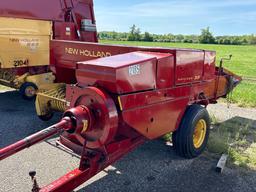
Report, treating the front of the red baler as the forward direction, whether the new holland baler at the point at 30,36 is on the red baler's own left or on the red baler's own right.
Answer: on the red baler's own right

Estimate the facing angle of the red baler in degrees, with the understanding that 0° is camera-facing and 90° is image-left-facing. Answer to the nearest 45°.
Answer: approximately 45°
